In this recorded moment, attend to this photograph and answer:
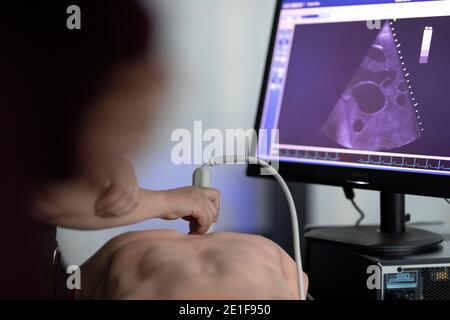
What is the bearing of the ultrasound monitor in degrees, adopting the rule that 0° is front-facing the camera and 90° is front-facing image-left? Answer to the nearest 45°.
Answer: approximately 45°

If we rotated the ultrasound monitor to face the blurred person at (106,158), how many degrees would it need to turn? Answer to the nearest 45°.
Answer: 0° — it already faces them

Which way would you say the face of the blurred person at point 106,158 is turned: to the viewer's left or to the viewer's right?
to the viewer's right
